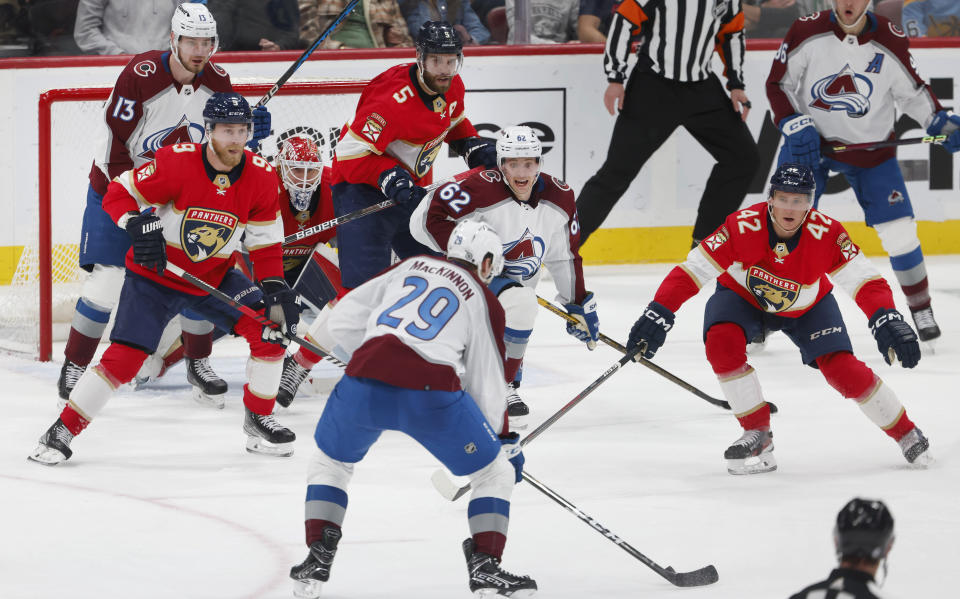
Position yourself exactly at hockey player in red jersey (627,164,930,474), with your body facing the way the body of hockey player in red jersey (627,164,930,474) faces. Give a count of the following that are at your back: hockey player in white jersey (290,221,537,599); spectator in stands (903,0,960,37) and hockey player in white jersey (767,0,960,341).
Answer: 2

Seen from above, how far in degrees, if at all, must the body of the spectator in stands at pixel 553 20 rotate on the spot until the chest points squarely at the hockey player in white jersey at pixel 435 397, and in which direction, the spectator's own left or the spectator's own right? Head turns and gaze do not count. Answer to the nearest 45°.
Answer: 0° — they already face them

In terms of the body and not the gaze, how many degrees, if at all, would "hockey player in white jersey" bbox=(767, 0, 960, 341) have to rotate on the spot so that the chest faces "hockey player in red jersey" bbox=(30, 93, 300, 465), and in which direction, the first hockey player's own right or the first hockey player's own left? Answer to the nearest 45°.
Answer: approximately 45° to the first hockey player's own right

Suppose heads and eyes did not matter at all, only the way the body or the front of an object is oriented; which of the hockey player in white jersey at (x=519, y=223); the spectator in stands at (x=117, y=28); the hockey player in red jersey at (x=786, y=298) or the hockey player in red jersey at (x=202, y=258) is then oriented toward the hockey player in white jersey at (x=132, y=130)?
the spectator in stands

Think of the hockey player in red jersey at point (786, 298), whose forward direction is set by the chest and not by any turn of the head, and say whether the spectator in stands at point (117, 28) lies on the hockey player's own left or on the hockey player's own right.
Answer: on the hockey player's own right

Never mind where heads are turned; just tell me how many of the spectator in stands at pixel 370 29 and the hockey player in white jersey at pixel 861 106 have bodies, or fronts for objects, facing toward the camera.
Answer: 2
